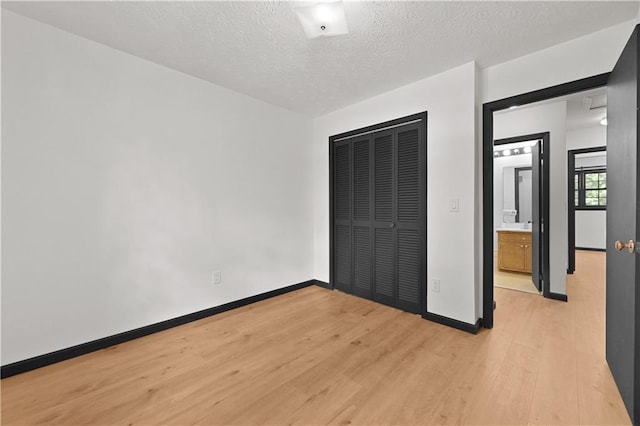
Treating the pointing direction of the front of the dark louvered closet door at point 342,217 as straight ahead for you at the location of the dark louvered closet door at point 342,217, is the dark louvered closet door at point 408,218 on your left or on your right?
on your left

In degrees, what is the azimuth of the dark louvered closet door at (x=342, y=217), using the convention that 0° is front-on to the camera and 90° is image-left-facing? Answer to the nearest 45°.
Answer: approximately 45°

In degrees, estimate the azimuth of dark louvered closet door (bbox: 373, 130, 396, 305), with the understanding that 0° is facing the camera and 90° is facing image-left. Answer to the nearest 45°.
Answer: approximately 45°

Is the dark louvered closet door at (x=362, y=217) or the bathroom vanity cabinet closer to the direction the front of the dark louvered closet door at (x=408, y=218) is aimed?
the dark louvered closet door

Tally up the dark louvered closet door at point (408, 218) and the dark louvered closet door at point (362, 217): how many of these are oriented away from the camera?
0

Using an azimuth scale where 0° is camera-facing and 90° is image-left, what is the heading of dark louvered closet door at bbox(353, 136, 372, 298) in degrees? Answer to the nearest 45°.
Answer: approximately 45°

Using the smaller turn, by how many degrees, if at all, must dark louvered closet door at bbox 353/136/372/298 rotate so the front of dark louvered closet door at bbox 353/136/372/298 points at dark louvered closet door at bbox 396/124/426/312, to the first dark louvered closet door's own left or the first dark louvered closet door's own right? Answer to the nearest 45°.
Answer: approximately 90° to the first dark louvered closet door's own left

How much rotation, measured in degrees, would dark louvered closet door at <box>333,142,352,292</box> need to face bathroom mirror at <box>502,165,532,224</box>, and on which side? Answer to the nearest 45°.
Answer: approximately 180°

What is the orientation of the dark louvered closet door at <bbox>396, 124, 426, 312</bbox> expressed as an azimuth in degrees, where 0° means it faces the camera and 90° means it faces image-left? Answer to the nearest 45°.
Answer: approximately 45°

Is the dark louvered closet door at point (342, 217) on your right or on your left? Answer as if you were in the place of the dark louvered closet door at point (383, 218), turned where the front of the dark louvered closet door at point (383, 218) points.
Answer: on your right

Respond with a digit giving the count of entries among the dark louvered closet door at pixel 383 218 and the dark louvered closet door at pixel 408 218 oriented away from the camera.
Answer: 0
